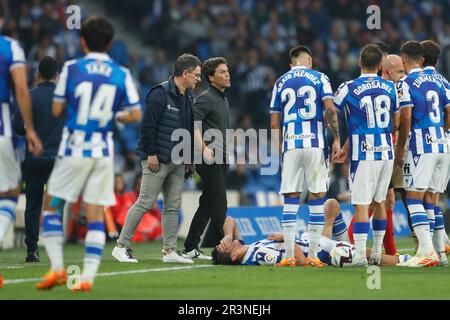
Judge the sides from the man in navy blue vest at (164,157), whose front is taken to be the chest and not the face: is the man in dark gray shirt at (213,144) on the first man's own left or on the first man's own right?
on the first man's own left

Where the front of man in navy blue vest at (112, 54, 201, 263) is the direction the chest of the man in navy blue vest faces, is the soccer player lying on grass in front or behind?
in front

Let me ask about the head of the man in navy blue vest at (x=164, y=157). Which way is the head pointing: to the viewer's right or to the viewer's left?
to the viewer's right

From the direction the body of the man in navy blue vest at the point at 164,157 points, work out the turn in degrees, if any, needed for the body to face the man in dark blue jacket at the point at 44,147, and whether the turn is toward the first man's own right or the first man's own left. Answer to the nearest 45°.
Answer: approximately 135° to the first man's own right

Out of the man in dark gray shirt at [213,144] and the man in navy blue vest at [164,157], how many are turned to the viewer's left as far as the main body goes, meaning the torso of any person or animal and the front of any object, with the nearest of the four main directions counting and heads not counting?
0

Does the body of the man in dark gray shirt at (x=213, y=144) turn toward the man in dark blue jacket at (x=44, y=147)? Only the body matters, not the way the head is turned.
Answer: no

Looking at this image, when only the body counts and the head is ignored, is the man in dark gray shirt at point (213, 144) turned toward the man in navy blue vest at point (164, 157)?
no

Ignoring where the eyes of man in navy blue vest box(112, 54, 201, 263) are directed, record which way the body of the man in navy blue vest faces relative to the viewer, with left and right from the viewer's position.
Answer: facing the viewer and to the right of the viewer

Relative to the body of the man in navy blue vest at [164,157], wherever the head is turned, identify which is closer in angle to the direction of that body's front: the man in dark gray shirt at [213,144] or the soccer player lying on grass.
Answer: the soccer player lying on grass

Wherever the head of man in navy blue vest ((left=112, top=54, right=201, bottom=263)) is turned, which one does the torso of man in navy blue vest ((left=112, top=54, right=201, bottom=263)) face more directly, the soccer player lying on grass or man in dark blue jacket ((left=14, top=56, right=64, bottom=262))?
the soccer player lying on grass

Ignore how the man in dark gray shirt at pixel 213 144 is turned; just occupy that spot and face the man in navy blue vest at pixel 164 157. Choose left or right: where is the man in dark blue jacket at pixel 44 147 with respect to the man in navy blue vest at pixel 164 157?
right
